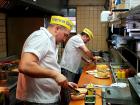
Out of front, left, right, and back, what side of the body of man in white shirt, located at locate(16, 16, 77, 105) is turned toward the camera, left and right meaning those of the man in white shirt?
right

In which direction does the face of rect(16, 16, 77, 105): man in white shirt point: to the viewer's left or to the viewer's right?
to the viewer's right

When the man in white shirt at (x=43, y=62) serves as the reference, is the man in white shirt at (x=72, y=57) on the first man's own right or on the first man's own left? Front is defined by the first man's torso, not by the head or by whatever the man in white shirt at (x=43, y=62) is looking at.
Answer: on the first man's own left

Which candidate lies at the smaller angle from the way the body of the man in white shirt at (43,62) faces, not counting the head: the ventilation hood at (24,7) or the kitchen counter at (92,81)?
the kitchen counter

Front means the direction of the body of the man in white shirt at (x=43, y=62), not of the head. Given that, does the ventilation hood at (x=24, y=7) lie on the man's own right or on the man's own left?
on the man's own left
